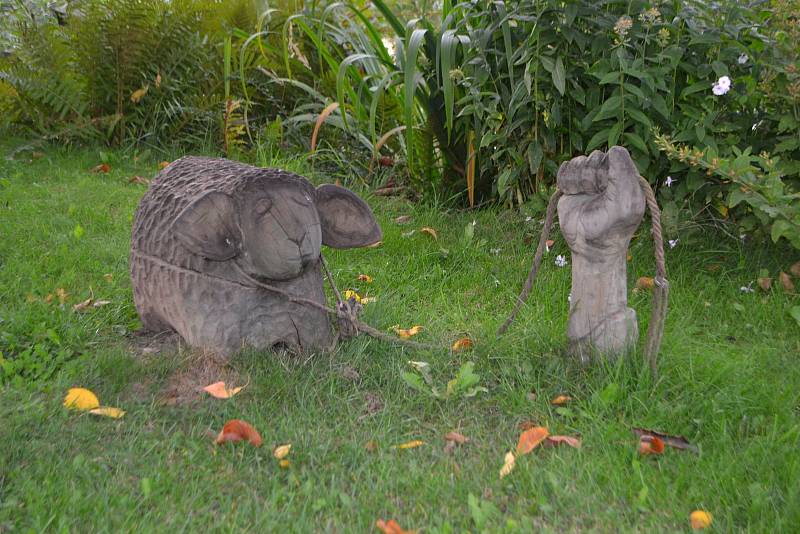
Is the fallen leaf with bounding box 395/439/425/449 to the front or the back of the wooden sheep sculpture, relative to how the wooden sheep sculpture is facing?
to the front

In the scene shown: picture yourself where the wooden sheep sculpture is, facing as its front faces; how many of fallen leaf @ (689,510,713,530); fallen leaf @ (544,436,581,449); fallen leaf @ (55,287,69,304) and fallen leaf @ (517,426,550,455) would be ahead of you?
3

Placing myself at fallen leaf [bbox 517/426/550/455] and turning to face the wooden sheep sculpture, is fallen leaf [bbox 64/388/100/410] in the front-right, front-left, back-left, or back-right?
front-left

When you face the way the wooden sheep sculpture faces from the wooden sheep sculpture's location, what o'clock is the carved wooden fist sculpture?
The carved wooden fist sculpture is roughly at 11 o'clock from the wooden sheep sculpture.

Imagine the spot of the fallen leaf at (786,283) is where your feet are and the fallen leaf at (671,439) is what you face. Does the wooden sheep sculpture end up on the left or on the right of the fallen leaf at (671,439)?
right

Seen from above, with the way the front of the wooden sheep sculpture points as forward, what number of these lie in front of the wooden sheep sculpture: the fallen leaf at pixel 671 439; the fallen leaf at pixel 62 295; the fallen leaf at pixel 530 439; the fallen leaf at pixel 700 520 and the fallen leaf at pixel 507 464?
4

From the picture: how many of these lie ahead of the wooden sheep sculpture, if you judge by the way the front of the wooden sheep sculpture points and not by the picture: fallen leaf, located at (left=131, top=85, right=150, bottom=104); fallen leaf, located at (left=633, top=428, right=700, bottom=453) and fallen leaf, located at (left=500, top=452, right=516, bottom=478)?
2

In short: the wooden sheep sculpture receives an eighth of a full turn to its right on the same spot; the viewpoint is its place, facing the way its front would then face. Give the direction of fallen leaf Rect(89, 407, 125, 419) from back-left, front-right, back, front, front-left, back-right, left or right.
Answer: front-right

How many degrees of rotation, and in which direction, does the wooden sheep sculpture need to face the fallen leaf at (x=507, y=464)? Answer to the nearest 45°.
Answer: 0° — it already faces it

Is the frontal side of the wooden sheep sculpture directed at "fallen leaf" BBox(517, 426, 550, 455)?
yes

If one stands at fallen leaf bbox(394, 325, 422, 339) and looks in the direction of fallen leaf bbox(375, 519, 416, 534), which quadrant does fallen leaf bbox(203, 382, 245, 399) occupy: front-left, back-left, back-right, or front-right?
front-right

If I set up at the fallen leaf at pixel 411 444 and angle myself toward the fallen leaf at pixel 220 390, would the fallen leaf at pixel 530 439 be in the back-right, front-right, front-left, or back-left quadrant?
back-right

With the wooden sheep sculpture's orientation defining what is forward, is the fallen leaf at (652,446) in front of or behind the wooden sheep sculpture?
in front

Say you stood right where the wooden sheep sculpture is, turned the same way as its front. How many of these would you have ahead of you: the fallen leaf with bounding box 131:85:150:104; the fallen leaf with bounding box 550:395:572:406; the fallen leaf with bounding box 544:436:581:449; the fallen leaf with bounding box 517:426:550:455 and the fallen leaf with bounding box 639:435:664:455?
4

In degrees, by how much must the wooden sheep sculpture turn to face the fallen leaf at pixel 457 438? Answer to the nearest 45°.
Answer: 0° — it already faces it

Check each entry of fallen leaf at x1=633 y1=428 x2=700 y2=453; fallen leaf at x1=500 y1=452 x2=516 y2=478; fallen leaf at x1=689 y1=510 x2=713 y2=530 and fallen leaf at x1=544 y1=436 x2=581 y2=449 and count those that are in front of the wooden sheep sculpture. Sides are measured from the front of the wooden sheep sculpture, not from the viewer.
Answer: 4

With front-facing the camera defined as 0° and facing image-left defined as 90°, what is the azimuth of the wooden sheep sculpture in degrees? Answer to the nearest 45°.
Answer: approximately 315°

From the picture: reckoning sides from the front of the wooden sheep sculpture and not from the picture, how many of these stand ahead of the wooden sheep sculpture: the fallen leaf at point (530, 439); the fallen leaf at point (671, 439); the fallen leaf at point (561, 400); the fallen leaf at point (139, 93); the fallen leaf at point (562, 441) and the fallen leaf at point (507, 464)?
5

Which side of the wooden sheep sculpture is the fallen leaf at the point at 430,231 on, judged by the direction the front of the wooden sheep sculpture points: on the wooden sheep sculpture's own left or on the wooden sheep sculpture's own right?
on the wooden sheep sculpture's own left

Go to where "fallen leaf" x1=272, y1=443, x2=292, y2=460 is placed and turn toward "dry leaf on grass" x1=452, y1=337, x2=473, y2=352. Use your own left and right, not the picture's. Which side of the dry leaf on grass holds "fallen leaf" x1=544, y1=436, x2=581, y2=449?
right

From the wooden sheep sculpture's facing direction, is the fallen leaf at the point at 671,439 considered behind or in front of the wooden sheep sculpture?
in front
